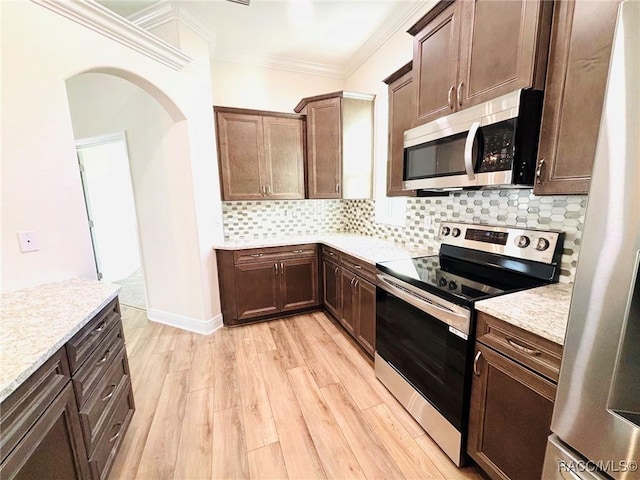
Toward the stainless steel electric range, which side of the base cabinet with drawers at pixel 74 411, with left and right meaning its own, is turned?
front

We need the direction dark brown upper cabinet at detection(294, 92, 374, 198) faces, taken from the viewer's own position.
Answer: facing the viewer and to the left of the viewer

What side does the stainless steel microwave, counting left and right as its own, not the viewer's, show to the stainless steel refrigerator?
left

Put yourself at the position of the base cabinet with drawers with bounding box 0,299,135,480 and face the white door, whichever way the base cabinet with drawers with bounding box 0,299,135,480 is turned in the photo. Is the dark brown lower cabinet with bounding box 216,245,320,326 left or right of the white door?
right

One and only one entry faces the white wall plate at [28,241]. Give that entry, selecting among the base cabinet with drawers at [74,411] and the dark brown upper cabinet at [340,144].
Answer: the dark brown upper cabinet

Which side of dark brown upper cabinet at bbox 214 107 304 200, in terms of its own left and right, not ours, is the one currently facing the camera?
front

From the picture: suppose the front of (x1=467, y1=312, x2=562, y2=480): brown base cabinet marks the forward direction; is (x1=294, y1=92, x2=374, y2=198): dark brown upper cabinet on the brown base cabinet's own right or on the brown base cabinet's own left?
on the brown base cabinet's own right

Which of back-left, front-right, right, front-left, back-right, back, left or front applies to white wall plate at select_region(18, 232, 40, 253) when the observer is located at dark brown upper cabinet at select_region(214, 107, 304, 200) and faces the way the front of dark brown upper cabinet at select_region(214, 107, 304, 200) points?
front-right

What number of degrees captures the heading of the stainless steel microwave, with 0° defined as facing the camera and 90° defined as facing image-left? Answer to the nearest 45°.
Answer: approximately 45°

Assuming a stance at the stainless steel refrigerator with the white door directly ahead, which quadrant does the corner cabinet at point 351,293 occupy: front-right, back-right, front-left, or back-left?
front-right

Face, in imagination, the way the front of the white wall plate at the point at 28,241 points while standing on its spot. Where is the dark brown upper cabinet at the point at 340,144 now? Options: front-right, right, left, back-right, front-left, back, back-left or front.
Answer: left

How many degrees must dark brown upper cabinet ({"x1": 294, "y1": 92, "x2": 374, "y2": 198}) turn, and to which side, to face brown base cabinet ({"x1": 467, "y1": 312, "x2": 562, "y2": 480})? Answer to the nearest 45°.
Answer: approximately 45° to its left

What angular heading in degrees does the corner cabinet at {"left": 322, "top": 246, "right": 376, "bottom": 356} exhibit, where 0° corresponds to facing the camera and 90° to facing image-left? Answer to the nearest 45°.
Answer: approximately 45°

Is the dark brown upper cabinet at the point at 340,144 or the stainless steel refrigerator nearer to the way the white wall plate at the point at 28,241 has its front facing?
the stainless steel refrigerator
